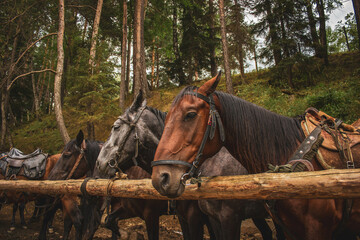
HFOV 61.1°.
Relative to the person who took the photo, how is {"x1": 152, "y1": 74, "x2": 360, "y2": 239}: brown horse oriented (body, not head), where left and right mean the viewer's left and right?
facing to the left of the viewer

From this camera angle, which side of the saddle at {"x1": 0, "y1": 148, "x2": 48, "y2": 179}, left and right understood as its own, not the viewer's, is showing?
left

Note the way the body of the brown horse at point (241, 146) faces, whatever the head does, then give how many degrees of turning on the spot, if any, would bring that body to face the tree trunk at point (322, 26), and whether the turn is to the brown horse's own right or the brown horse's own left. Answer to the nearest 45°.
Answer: approximately 90° to the brown horse's own right

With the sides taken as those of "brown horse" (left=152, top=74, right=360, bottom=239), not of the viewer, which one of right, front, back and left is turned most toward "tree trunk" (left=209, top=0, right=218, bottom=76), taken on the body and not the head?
right

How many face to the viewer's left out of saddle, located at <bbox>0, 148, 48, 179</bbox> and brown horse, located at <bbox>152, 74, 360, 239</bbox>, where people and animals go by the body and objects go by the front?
2

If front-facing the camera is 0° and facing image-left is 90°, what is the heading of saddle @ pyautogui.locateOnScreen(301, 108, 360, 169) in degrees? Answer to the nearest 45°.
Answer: approximately 45°

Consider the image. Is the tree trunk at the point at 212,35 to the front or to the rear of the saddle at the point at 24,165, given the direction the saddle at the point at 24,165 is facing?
to the rear
